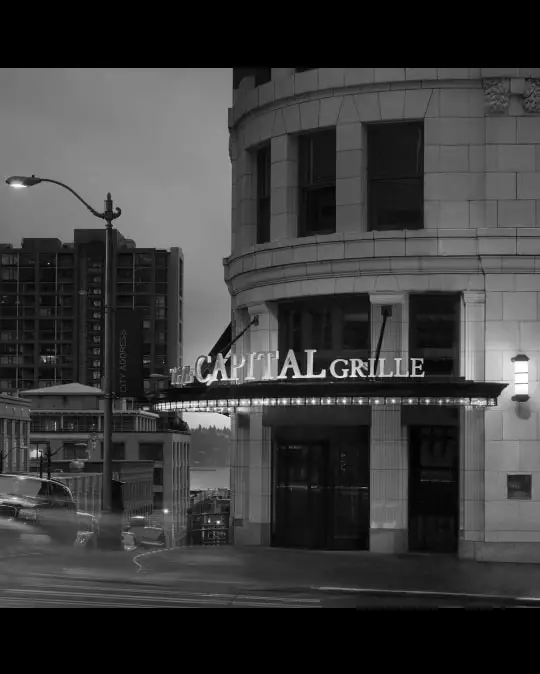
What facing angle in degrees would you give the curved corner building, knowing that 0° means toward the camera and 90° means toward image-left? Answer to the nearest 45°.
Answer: approximately 45°

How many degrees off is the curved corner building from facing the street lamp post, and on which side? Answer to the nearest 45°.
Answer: approximately 45° to its right

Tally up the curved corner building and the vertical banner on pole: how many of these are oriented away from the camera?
0

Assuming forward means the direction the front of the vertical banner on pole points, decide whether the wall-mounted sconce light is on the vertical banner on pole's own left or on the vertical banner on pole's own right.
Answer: on the vertical banner on pole's own left

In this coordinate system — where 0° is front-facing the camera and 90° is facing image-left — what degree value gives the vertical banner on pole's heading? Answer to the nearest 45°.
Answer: approximately 0°
